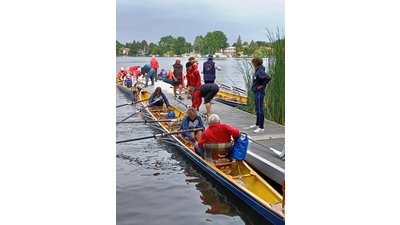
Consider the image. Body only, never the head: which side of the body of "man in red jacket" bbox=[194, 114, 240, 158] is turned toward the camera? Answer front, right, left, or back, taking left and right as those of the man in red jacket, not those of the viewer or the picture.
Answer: back

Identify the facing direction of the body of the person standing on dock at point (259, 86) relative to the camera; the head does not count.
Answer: to the viewer's left

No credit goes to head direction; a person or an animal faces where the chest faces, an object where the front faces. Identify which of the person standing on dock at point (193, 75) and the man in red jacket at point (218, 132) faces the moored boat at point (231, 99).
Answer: the man in red jacket

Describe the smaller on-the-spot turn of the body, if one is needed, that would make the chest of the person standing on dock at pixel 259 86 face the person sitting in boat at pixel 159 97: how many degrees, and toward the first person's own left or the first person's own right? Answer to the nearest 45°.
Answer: approximately 45° to the first person's own right

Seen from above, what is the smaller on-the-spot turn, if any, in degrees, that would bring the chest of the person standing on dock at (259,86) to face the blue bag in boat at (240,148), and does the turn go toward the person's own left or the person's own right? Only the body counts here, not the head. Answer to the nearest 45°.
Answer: approximately 90° to the person's own left

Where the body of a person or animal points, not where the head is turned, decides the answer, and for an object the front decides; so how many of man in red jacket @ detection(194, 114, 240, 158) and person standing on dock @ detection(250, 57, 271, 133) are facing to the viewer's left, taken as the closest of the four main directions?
1

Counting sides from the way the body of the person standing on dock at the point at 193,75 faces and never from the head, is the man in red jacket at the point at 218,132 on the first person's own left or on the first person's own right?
on the first person's own left

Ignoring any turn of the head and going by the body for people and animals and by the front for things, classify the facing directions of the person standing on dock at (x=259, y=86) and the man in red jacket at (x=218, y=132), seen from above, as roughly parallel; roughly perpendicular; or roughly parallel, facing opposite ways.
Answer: roughly perpendicular

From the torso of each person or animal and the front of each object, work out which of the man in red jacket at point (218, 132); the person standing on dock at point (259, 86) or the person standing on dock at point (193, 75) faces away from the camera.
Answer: the man in red jacket
